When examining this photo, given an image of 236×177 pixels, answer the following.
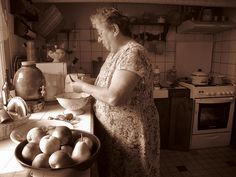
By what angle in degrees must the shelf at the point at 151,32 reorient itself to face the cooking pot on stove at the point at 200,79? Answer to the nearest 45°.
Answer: approximately 45° to its left

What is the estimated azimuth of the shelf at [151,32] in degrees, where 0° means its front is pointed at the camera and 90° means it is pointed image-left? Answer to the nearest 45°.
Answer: approximately 0°

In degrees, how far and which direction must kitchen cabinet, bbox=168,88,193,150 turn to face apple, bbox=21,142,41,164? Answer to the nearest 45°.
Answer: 0° — it already faces it

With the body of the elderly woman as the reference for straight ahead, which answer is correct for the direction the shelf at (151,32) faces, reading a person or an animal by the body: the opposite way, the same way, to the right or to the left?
to the left

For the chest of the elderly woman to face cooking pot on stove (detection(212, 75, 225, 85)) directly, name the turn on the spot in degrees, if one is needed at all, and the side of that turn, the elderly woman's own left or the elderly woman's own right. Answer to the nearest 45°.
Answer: approximately 135° to the elderly woman's own right

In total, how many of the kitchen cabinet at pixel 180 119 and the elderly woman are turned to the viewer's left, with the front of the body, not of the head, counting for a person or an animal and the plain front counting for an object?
1

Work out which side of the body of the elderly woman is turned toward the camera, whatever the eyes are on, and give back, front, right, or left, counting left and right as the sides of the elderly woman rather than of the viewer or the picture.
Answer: left

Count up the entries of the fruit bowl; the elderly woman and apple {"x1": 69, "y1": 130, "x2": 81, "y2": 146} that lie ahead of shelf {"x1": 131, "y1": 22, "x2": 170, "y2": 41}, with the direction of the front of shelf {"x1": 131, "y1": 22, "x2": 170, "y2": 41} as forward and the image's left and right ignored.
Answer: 3

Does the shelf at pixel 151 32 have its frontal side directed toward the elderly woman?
yes

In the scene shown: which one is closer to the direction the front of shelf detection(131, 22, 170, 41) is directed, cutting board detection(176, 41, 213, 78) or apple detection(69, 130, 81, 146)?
the apple

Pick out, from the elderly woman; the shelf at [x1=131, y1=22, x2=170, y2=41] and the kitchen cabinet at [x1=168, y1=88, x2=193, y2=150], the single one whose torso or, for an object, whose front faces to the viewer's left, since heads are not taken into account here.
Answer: the elderly woman

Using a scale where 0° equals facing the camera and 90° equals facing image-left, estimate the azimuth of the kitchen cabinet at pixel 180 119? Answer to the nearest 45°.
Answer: approximately 0°

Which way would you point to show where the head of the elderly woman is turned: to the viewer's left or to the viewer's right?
to the viewer's left
